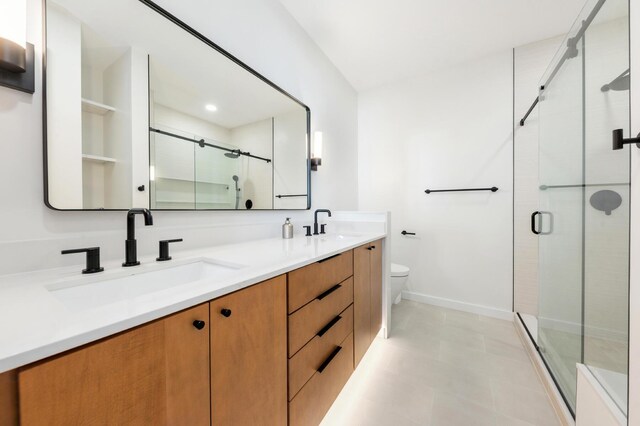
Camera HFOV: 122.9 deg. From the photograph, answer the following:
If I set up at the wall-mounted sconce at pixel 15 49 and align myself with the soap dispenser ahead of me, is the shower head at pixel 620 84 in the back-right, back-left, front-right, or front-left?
front-right

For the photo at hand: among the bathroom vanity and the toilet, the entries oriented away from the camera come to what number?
0

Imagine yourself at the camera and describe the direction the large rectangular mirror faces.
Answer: facing the viewer and to the right of the viewer

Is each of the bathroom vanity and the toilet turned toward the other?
no

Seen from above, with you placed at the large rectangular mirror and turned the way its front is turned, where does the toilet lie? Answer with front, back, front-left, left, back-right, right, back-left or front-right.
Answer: front-left

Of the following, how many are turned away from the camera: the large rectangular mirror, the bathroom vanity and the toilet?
0

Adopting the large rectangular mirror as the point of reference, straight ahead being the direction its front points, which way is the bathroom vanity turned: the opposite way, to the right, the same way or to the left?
the same way

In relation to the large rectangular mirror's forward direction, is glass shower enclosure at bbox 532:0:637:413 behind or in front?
in front

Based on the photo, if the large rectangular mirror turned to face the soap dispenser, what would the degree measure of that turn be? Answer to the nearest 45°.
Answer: approximately 45° to its left

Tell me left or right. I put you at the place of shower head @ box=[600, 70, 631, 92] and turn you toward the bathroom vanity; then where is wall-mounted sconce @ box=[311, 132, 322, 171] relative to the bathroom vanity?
right

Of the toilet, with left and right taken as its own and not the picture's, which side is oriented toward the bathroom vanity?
right

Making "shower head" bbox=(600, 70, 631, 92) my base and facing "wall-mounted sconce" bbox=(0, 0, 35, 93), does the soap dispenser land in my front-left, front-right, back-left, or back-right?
front-right
